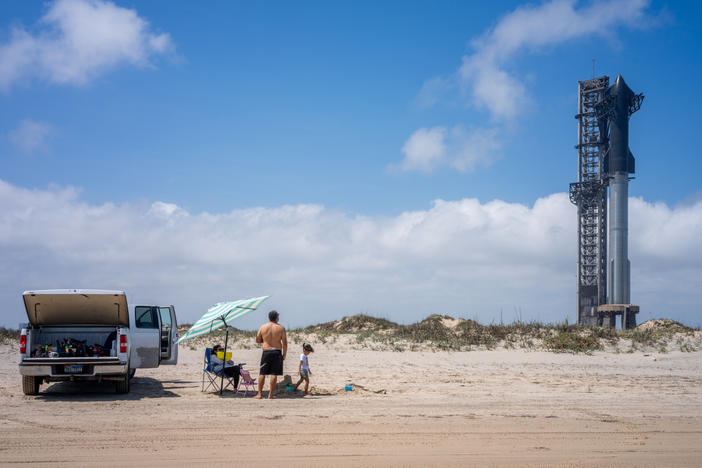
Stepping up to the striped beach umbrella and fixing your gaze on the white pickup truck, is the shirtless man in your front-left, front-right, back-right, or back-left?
back-left

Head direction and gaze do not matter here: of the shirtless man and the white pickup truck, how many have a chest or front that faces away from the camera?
2

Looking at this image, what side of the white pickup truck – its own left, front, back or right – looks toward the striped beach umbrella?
right

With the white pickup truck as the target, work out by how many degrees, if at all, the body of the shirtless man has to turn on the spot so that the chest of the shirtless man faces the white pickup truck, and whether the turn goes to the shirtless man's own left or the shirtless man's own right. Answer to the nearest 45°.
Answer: approximately 90° to the shirtless man's own left

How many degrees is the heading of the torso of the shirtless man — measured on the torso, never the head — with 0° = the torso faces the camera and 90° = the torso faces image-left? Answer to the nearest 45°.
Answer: approximately 180°

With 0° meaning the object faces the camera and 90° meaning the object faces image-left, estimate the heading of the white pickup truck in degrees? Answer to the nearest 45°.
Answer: approximately 180°

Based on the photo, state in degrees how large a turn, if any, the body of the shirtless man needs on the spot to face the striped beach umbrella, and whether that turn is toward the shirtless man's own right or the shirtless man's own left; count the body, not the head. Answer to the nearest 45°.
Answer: approximately 45° to the shirtless man's own left
